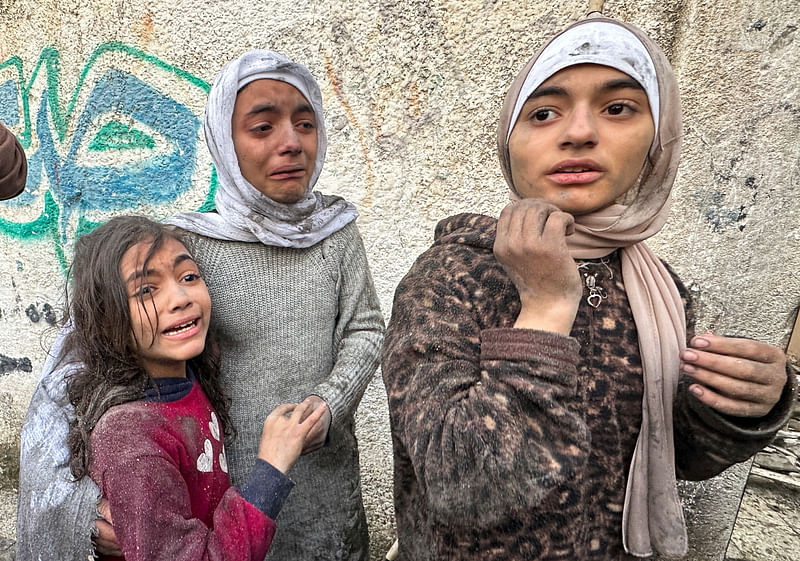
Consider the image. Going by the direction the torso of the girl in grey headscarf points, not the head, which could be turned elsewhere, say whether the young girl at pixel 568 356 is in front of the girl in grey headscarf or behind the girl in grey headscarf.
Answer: in front

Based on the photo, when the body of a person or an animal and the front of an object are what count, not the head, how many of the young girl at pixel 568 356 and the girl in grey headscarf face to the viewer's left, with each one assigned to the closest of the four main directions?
0

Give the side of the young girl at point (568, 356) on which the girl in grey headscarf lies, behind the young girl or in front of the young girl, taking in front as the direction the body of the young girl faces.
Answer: behind

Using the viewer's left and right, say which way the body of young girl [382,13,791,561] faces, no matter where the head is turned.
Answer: facing the viewer and to the right of the viewer

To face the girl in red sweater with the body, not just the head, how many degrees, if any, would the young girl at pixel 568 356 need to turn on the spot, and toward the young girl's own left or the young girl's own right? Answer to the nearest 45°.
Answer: approximately 135° to the young girl's own right

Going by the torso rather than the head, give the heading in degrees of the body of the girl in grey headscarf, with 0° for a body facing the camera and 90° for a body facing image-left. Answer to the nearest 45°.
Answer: approximately 0°

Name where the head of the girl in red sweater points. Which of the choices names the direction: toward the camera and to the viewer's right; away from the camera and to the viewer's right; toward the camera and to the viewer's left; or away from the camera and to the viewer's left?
toward the camera and to the viewer's right
